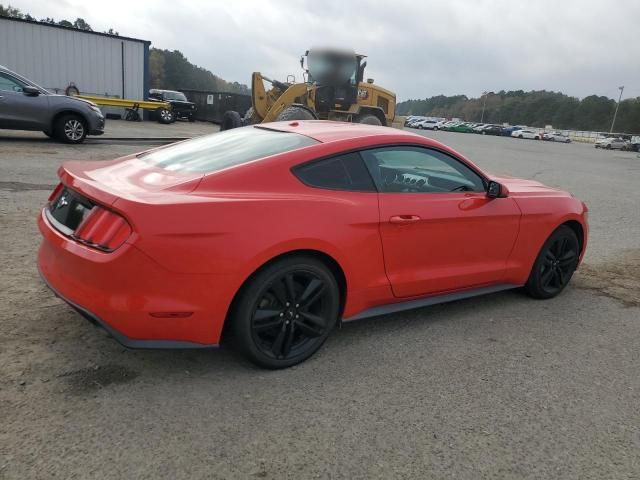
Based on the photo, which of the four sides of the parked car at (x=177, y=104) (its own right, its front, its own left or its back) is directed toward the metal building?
right

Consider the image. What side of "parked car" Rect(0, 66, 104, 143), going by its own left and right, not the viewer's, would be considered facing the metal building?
left

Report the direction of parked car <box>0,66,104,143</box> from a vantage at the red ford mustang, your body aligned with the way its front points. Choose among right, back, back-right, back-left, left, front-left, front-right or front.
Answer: left

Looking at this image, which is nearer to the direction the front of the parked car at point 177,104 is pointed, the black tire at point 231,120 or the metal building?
the black tire

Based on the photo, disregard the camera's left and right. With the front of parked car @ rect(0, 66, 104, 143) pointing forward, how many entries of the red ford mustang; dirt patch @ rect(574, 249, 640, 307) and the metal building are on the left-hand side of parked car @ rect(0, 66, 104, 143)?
1

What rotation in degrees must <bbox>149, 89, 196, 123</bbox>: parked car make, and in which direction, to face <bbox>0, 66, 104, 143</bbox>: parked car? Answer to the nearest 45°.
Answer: approximately 45° to its right

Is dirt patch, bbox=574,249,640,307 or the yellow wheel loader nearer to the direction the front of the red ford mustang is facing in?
the dirt patch

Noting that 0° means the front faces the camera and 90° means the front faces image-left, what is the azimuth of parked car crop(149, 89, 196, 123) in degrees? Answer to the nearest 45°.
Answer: approximately 315°

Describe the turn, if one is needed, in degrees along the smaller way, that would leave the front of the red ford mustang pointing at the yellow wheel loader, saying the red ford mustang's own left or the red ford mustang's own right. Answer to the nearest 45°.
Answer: approximately 45° to the red ford mustang's own left

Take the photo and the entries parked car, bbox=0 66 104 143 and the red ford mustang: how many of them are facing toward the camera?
0

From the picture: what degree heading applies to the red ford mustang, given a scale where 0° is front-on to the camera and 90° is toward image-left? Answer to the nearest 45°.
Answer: approximately 225°

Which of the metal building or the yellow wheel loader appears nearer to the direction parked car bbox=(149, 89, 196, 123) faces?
the yellow wheel loader

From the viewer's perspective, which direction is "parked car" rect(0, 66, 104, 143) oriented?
to the viewer's right

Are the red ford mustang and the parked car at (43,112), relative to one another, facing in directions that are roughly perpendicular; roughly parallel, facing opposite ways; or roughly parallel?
roughly parallel

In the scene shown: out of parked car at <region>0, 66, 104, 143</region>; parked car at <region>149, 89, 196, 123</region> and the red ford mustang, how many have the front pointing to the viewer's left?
0

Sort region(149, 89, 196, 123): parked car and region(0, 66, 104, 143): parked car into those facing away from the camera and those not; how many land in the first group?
0
